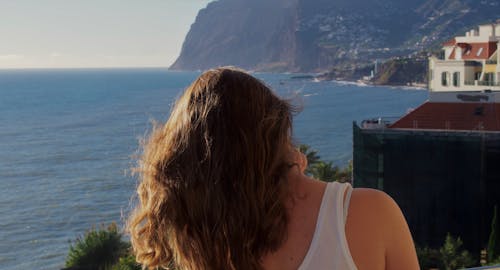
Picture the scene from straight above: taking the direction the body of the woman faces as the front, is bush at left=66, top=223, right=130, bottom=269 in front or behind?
in front

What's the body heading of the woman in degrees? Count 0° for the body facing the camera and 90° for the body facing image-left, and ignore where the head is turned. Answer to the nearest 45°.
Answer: approximately 180°

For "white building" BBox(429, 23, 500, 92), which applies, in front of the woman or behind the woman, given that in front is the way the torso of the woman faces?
in front

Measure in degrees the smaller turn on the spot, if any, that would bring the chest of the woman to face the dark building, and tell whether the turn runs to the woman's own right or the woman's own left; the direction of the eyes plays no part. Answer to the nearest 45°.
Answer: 0° — they already face it

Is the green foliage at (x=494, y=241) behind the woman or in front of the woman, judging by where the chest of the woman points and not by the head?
in front
